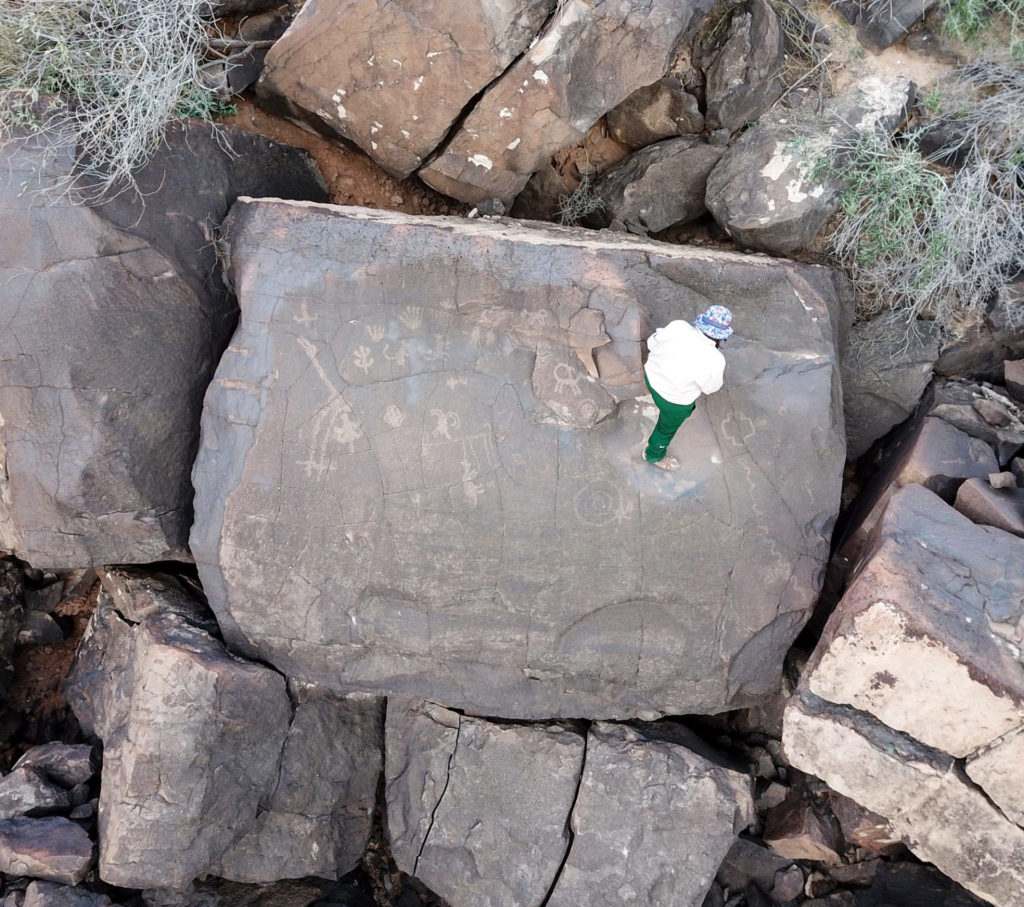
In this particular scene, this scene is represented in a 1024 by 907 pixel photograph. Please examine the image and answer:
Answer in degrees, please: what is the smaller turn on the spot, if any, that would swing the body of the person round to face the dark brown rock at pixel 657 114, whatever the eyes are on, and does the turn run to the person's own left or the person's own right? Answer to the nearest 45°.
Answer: approximately 90° to the person's own left

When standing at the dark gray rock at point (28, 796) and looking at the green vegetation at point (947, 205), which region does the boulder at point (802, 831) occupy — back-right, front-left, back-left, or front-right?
front-right

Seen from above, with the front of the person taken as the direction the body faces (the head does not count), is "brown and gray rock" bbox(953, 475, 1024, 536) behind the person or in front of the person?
in front

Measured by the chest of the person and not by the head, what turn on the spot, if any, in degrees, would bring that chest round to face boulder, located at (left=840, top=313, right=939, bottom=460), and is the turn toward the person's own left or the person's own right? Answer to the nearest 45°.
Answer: approximately 45° to the person's own right
